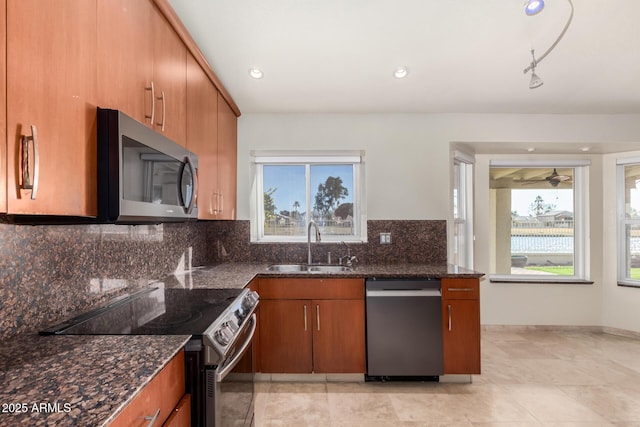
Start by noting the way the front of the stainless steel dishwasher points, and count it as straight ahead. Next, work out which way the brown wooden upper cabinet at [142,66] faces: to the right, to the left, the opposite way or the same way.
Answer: to the left

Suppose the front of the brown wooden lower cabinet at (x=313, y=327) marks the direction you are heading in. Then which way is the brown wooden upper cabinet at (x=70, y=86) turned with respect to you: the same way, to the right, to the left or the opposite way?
to the left

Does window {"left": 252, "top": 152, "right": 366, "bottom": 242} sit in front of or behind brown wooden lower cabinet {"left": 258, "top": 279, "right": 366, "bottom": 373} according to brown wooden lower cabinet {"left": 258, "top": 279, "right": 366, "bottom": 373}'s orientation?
behind

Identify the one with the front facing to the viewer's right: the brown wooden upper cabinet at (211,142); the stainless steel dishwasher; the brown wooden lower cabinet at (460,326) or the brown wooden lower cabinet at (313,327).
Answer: the brown wooden upper cabinet

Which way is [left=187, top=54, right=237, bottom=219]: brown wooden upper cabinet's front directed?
to the viewer's right

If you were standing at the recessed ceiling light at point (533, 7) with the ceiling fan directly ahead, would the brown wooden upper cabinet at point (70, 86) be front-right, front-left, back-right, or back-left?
back-left

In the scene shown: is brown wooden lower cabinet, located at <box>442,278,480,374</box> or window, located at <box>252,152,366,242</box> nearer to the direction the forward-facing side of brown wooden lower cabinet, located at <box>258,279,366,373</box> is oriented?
the brown wooden lower cabinet

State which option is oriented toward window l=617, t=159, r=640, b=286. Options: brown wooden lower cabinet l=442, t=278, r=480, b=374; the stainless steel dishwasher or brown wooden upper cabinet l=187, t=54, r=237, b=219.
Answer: the brown wooden upper cabinet

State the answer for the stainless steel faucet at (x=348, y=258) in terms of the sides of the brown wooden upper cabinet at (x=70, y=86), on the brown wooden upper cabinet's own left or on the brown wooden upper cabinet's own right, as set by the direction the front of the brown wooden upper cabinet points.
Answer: on the brown wooden upper cabinet's own left

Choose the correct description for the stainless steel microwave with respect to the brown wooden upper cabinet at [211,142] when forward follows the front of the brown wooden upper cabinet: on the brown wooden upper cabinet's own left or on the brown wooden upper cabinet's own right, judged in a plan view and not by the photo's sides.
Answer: on the brown wooden upper cabinet's own right

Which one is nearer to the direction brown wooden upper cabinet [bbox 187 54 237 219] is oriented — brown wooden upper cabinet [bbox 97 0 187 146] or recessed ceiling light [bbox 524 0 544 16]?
the recessed ceiling light

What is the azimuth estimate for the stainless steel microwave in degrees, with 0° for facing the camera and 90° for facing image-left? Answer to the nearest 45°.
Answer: approximately 315°

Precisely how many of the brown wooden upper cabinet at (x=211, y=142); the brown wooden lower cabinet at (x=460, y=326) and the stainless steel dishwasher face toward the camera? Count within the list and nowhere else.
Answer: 2
